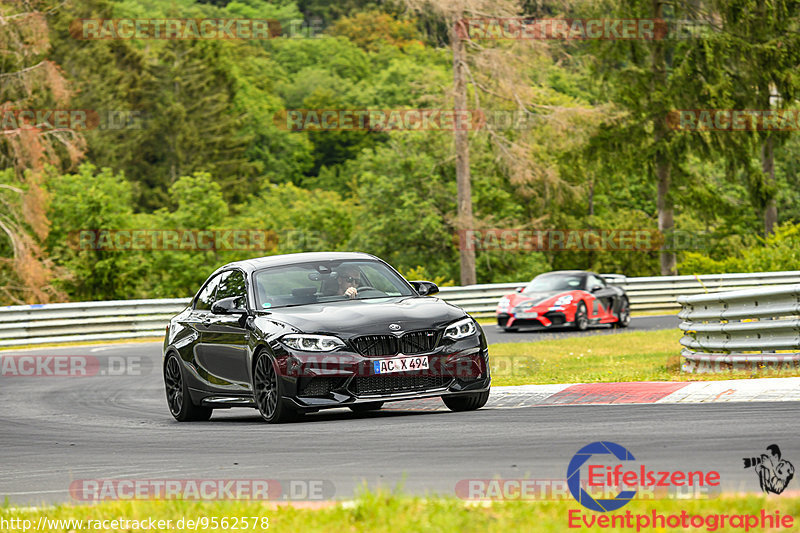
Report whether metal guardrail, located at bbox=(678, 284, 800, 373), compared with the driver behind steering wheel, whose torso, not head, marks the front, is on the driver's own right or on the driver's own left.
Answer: on the driver's own left

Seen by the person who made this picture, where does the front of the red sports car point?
facing the viewer and to the left of the viewer

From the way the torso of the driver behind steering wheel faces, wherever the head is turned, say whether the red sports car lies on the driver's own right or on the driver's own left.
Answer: on the driver's own left

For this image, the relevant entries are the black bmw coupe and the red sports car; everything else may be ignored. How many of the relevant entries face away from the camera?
0

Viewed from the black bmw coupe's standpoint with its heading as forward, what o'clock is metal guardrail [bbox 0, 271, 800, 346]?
The metal guardrail is roughly at 7 o'clock from the black bmw coupe.

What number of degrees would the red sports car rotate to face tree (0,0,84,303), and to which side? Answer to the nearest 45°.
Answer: approximately 90° to its right

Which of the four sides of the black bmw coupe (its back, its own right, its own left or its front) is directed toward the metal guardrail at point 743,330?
left

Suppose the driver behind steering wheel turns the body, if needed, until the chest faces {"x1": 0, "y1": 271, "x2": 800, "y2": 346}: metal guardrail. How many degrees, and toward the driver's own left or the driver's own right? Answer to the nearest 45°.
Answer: approximately 135° to the driver's own left

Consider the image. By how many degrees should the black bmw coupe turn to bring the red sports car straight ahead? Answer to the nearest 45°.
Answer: approximately 135° to its left

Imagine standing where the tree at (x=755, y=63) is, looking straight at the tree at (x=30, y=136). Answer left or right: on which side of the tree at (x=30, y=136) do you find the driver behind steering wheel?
left

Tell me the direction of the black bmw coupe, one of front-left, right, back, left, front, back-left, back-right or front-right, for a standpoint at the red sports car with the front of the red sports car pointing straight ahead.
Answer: front-left

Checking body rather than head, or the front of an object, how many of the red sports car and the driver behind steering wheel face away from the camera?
0

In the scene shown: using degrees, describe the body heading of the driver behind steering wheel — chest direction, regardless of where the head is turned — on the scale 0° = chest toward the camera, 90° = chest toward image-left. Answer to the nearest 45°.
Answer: approximately 315°
